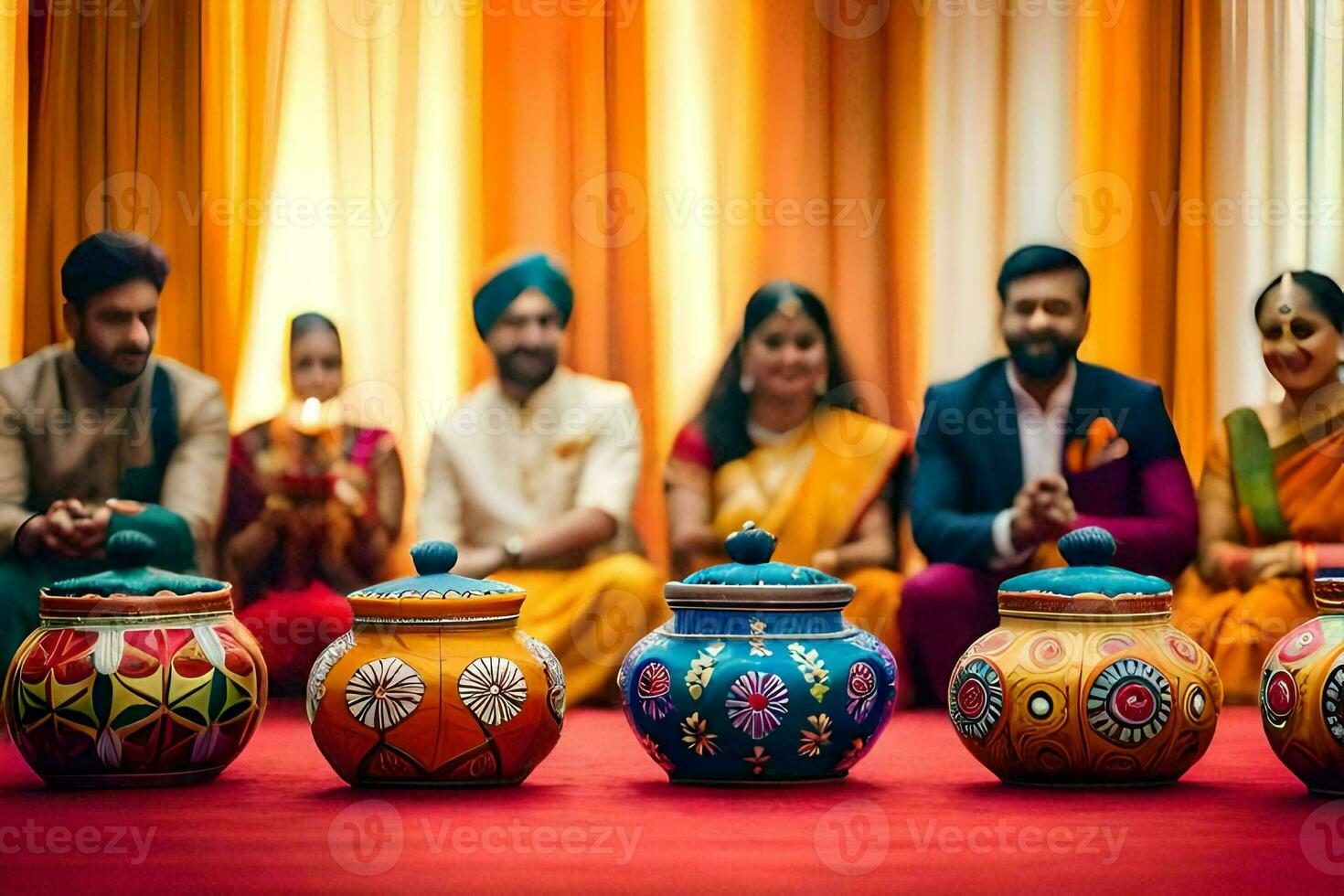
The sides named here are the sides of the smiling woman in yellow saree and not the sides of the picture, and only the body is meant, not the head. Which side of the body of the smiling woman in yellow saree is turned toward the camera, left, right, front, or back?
front

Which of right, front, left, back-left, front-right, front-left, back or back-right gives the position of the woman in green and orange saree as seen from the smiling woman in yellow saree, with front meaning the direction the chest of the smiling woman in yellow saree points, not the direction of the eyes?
left

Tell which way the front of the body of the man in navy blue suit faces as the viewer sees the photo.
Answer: toward the camera

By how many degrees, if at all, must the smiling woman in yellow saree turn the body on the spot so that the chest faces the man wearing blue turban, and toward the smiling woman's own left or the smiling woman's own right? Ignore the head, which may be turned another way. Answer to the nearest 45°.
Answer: approximately 90° to the smiling woman's own right

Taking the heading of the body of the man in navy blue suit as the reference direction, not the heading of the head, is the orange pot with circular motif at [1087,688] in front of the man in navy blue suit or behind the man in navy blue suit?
in front

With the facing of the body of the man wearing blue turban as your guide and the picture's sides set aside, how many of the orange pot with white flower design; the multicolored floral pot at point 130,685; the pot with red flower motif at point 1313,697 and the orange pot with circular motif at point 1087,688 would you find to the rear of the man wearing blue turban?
0

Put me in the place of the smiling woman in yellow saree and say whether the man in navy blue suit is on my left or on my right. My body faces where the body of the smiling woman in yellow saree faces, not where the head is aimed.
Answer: on my left

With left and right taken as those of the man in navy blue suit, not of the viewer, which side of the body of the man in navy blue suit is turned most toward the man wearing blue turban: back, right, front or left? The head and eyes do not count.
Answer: right

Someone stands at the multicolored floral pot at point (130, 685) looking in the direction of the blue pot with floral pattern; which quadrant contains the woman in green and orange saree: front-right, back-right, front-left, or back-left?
front-left

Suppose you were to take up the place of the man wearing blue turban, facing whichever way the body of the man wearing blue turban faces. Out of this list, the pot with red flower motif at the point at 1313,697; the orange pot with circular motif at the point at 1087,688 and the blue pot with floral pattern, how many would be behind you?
0

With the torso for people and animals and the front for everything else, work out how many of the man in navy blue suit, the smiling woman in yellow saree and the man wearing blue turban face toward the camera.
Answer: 3

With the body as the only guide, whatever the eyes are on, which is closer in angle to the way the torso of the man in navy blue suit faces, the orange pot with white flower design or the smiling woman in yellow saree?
the orange pot with white flower design

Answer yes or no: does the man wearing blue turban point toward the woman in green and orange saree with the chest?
no

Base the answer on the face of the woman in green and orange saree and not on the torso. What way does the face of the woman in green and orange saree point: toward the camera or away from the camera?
toward the camera

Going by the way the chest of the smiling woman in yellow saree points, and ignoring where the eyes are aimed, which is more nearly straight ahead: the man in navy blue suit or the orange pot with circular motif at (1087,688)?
the orange pot with circular motif

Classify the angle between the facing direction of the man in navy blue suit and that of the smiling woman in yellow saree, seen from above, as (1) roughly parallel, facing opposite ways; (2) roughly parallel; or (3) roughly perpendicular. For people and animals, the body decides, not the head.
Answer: roughly parallel

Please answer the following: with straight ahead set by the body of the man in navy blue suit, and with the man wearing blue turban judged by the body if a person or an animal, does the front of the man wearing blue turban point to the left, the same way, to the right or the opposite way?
the same way

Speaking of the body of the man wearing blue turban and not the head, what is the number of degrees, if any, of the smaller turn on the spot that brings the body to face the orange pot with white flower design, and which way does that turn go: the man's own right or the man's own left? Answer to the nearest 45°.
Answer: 0° — they already face it

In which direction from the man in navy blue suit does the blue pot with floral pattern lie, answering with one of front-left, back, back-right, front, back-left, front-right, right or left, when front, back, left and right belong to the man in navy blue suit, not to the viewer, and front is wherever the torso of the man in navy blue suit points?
front
